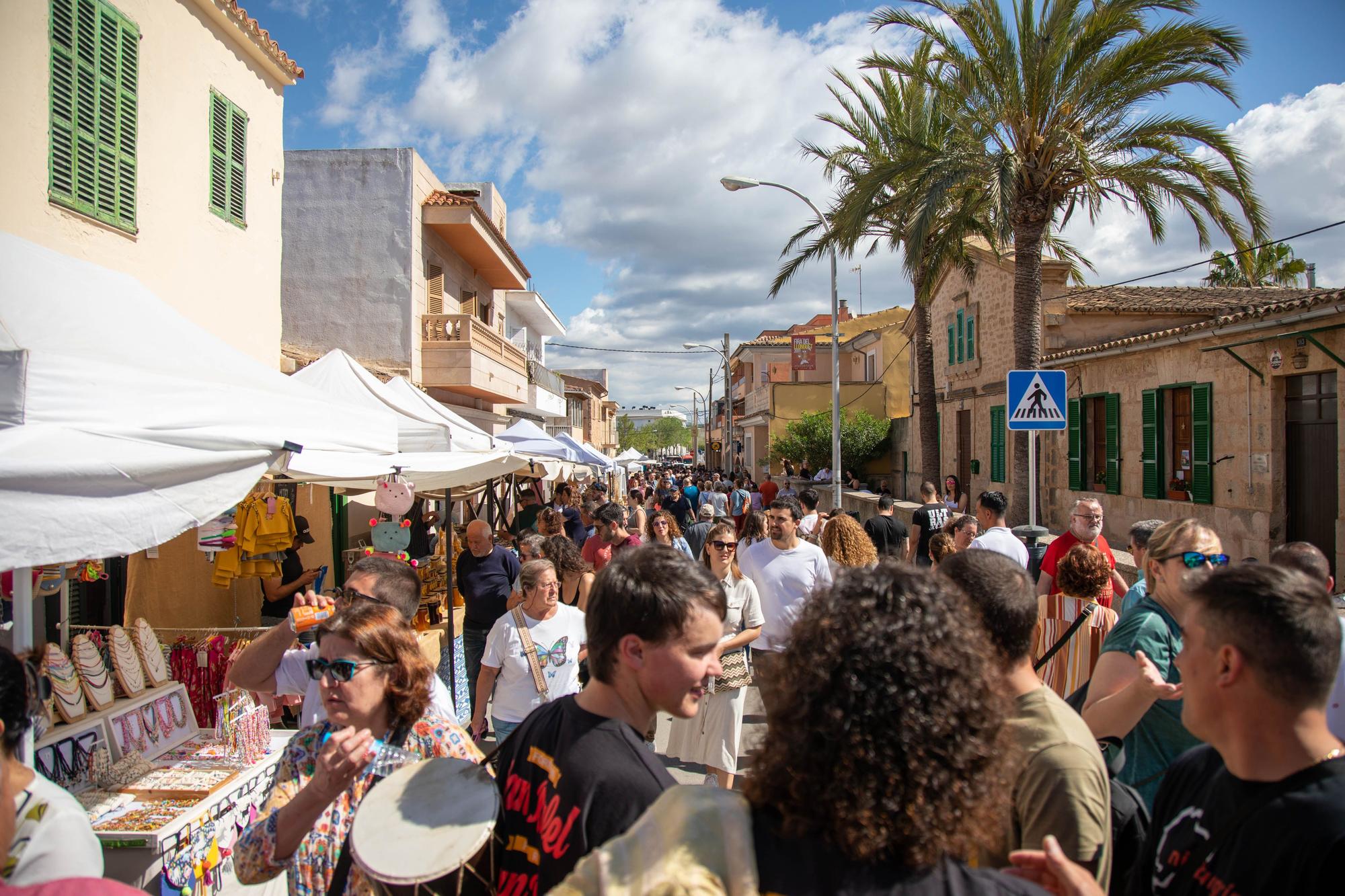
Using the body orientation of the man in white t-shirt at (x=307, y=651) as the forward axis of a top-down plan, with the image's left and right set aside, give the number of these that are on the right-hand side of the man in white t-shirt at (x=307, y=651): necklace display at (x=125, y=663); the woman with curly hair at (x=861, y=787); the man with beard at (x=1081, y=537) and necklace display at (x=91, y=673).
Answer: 2

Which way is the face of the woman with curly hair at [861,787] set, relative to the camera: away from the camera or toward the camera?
away from the camera

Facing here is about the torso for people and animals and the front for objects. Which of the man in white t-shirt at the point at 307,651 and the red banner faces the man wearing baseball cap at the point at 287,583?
the red banner

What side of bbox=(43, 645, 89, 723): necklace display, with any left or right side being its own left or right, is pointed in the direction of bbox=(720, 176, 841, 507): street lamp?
left

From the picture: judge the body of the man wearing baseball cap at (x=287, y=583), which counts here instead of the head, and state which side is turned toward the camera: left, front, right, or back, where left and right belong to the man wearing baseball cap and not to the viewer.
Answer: right

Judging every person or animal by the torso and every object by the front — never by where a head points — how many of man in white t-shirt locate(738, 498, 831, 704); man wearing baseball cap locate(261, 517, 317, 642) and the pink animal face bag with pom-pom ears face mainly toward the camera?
2

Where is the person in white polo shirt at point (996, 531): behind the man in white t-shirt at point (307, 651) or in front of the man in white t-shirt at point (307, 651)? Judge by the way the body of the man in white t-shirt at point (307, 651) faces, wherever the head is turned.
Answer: behind

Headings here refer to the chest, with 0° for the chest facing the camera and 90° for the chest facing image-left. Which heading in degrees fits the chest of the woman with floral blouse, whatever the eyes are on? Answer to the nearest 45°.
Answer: approximately 45°

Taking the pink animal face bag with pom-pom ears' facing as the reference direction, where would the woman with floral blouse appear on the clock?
The woman with floral blouse is roughly at 12 o'clock from the pink animal face bag with pom-pom ears.

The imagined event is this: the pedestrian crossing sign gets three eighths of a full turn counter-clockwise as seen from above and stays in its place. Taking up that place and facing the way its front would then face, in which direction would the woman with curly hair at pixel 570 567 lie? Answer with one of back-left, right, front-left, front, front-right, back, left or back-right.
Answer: back
